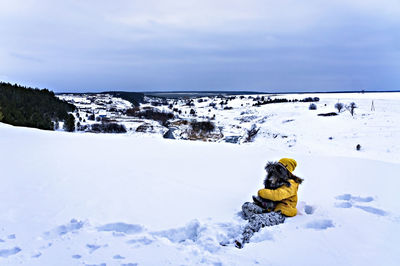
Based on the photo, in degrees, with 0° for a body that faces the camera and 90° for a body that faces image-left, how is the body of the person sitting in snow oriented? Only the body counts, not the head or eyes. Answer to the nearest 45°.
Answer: approximately 90°
